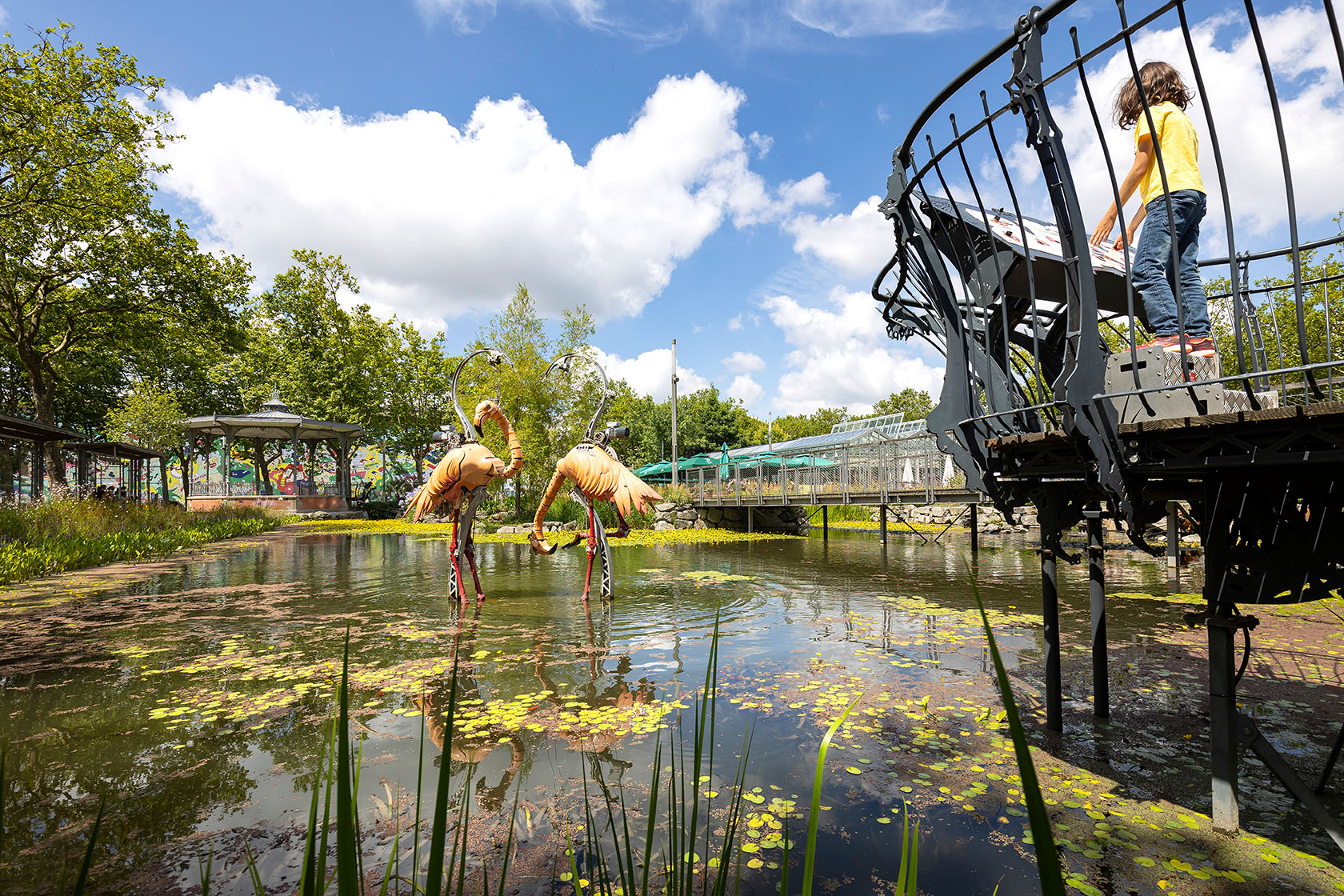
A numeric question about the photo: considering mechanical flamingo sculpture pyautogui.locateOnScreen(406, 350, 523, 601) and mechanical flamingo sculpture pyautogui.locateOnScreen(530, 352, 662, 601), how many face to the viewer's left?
1

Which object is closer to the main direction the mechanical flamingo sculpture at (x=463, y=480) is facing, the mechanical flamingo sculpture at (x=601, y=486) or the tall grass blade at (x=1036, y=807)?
the mechanical flamingo sculpture

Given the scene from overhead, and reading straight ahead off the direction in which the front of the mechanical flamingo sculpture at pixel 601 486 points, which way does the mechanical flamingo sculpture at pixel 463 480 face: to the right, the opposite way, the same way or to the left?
the opposite way

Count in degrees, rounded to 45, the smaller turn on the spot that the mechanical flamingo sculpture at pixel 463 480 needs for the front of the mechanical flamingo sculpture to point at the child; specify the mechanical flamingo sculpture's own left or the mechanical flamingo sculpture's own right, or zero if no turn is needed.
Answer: approximately 45° to the mechanical flamingo sculpture's own right

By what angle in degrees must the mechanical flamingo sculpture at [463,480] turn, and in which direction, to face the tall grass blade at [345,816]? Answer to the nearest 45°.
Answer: approximately 90° to its right

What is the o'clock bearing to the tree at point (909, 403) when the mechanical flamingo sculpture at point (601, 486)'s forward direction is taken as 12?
The tree is roughly at 4 o'clock from the mechanical flamingo sculpture.

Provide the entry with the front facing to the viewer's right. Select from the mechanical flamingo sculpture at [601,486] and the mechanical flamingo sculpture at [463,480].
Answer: the mechanical flamingo sculpture at [463,480]

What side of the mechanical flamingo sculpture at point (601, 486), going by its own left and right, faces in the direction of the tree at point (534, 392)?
right

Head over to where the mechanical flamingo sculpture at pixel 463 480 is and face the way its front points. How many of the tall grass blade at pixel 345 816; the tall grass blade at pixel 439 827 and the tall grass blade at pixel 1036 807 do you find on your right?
3

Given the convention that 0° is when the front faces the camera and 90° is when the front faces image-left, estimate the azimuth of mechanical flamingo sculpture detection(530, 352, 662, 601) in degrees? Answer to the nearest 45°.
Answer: approximately 90°

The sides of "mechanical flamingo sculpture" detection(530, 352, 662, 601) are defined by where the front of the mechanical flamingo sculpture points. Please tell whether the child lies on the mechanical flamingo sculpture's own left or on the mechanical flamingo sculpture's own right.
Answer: on the mechanical flamingo sculpture's own left

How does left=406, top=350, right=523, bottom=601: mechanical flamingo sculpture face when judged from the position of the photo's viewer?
facing to the right of the viewer

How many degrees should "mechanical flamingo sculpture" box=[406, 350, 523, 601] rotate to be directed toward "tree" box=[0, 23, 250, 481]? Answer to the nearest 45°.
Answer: approximately 135° to its left

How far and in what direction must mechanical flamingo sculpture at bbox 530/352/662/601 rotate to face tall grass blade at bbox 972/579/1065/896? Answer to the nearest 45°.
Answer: approximately 90° to its left
